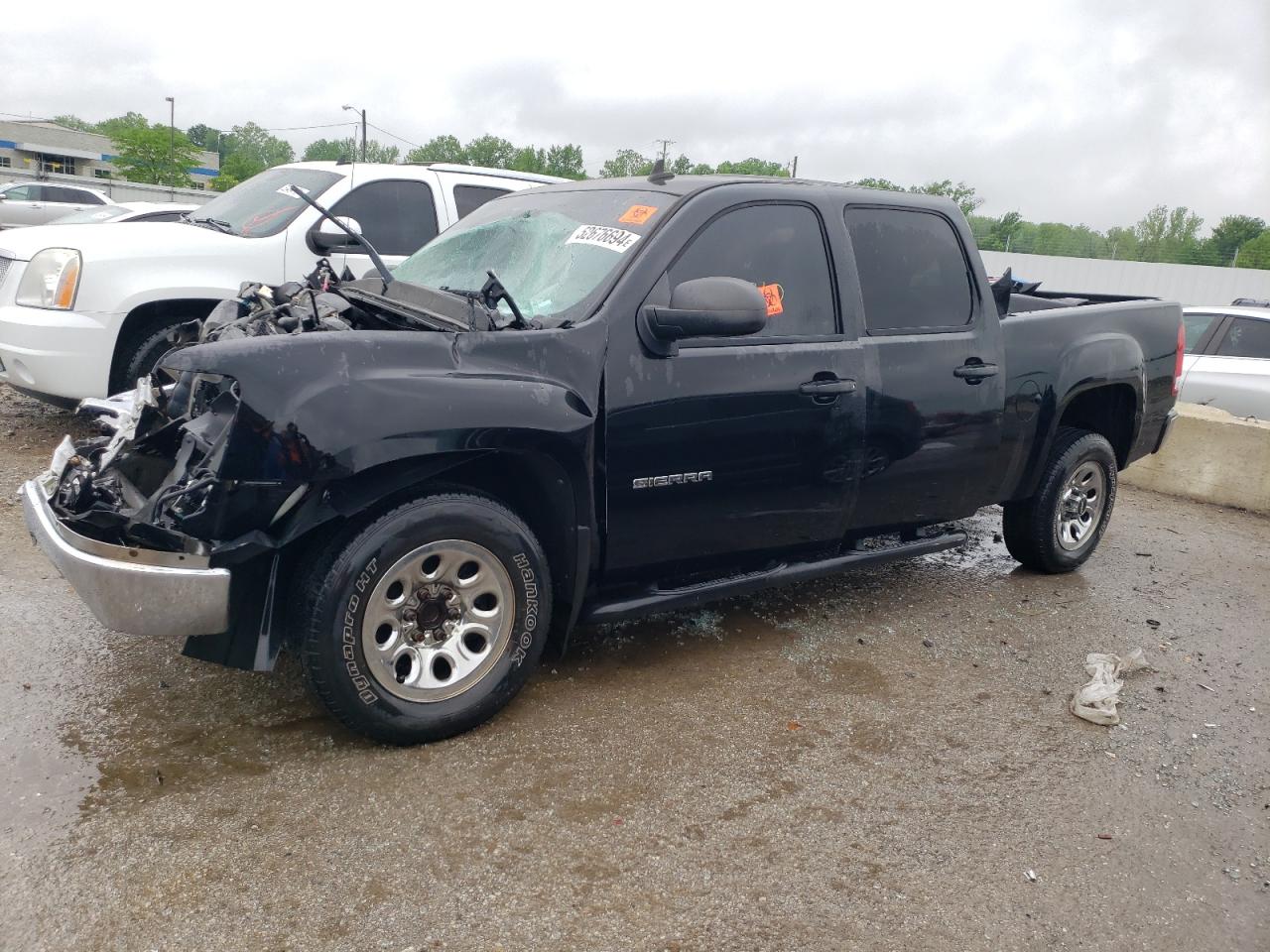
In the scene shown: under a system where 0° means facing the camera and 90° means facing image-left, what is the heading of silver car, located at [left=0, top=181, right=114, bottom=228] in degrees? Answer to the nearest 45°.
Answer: approximately 90°

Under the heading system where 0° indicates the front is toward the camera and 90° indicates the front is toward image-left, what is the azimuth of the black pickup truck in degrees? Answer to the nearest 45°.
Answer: approximately 45°

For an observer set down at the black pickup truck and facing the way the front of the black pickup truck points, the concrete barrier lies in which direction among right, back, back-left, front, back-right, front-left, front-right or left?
back

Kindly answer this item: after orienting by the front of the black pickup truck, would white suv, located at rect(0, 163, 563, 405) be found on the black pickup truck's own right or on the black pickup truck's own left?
on the black pickup truck's own right

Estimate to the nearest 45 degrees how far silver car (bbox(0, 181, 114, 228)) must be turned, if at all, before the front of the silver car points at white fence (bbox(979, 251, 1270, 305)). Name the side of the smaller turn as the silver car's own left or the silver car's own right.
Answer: approximately 180°

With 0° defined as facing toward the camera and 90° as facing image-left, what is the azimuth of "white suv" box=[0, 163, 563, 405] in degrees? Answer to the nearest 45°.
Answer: approximately 45°

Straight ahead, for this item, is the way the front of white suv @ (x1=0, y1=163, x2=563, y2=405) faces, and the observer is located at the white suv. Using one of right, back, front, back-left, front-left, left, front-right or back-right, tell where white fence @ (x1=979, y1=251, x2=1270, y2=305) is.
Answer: back

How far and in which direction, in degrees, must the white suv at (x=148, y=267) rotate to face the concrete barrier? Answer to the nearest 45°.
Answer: approximately 135° to its left

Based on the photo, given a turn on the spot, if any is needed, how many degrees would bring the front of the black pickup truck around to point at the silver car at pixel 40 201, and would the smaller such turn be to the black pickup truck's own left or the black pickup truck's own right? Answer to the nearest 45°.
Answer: approximately 90° to the black pickup truck's own right
